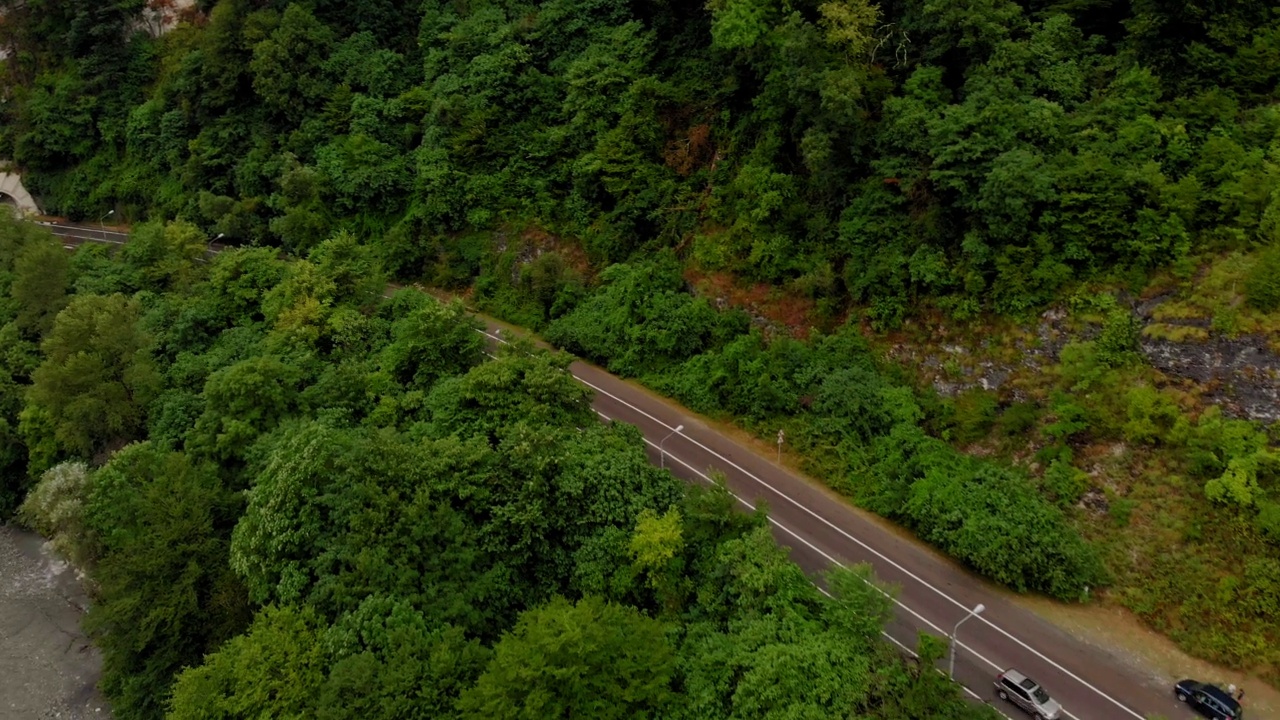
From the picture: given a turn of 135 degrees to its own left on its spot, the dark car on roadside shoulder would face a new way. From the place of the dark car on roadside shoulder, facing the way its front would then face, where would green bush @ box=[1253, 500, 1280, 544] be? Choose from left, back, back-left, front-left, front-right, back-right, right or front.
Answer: back

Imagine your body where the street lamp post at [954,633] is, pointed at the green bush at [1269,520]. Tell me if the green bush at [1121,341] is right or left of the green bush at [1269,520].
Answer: left

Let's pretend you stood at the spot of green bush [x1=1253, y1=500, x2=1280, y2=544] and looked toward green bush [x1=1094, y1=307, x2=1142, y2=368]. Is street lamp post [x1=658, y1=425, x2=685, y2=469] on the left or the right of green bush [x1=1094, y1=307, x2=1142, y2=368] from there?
left

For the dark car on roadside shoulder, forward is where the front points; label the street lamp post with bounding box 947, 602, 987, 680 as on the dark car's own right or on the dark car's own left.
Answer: on the dark car's own left

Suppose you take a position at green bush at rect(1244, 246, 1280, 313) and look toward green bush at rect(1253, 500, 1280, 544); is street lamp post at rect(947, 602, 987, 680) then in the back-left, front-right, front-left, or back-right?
front-right

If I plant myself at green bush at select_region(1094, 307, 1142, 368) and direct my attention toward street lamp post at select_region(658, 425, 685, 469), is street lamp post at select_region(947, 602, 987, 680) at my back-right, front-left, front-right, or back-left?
front-left

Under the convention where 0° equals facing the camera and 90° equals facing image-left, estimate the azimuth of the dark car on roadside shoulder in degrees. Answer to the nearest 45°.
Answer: approximately 135°

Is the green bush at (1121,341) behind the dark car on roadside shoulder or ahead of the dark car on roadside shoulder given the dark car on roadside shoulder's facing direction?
ahead
